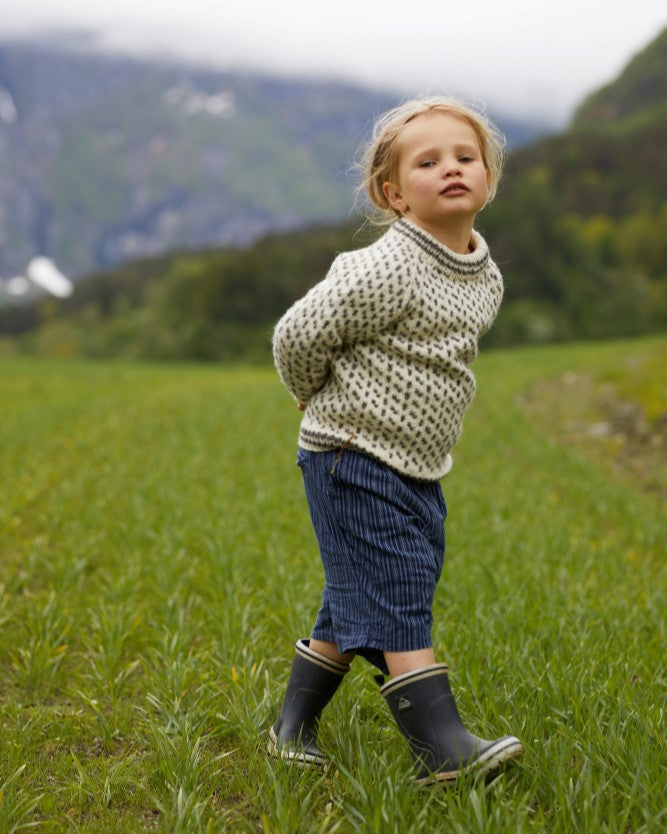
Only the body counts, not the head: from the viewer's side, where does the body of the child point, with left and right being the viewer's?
facing the viewer and to the right of the viewer
